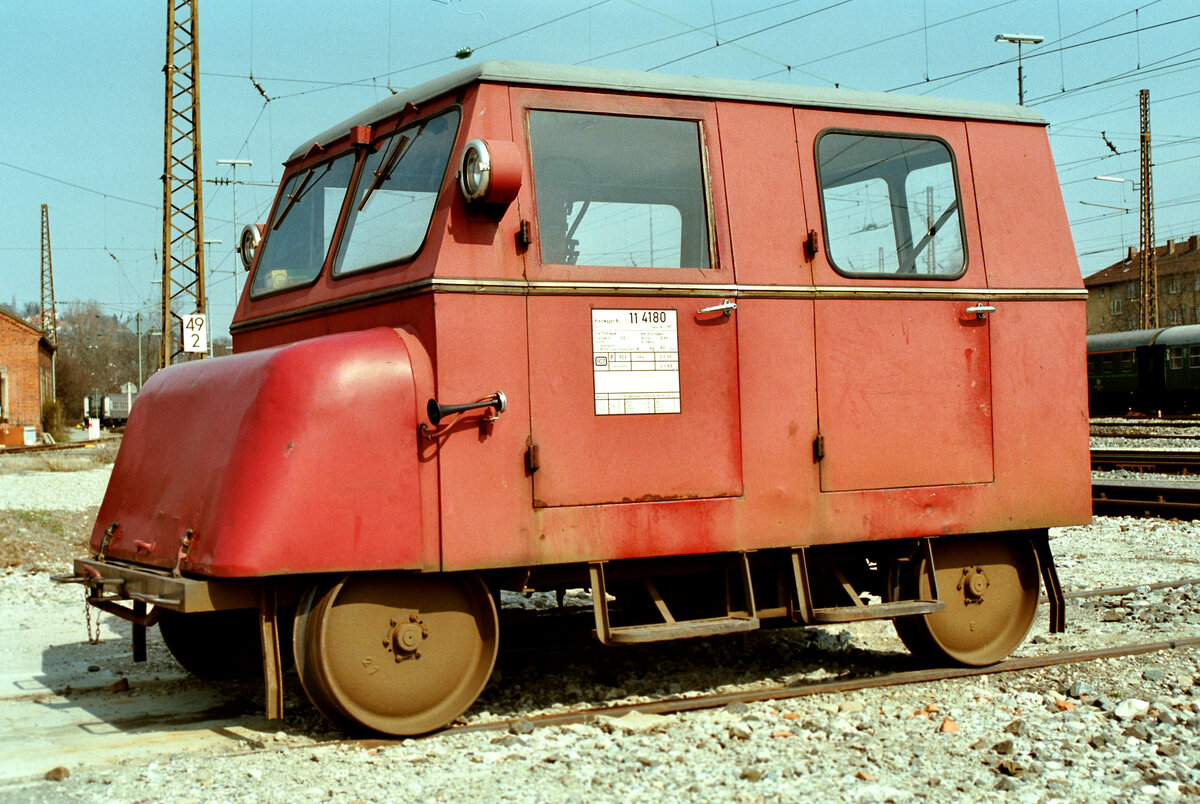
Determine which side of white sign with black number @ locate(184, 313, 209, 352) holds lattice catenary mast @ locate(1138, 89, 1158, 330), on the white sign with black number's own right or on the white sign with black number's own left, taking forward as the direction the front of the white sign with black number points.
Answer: on the white sign with black number's own left

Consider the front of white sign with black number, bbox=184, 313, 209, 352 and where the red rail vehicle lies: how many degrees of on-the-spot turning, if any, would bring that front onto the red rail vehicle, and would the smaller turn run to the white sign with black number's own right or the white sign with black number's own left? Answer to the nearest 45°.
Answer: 0° — it already faces it

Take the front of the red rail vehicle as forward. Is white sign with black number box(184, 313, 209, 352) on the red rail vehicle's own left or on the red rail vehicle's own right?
on the red rail vehicle's own right

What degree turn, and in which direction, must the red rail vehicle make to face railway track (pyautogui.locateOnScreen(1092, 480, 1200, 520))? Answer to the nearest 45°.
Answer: approximately 180°

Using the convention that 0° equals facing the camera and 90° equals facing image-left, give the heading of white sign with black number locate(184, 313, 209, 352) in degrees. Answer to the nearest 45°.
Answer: approximately 0°

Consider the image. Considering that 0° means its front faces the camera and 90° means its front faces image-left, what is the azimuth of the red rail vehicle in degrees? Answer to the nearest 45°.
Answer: approximately 45°
